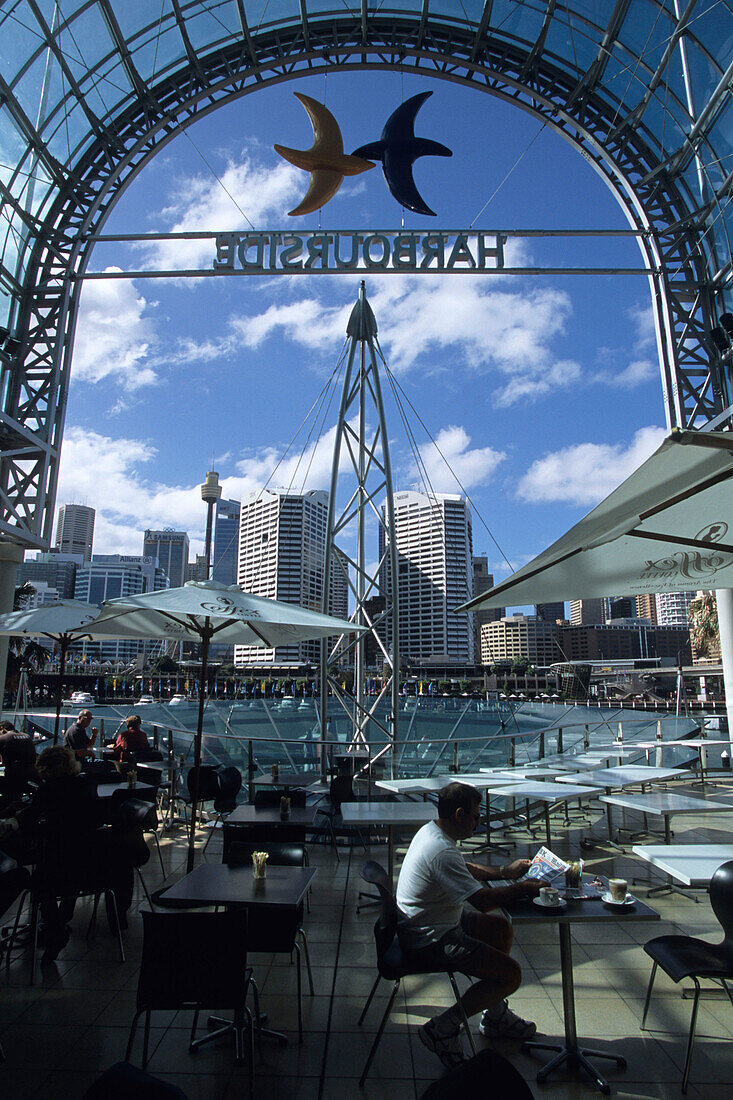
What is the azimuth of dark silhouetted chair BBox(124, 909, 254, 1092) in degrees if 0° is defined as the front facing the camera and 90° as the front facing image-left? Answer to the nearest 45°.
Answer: approximately 180°

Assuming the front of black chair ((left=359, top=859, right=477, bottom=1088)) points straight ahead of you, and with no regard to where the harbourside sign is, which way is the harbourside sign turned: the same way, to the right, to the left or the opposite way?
to the left

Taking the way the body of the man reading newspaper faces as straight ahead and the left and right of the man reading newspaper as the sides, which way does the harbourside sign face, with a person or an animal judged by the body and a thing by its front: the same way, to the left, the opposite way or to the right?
to the left

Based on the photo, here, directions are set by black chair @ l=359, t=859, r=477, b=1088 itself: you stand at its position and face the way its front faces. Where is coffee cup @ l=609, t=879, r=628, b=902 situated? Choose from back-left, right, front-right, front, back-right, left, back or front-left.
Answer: front

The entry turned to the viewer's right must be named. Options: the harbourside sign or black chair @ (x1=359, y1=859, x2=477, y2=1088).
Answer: the black chair

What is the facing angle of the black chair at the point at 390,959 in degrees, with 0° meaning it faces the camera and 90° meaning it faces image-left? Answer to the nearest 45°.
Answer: approximately 270°

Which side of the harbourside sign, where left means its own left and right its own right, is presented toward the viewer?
back

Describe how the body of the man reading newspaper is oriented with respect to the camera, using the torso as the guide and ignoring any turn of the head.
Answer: to the viewer's right

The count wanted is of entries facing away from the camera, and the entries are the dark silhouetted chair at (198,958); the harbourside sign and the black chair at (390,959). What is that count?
2

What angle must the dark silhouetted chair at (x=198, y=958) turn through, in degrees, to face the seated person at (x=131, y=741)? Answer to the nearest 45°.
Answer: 0° — it already faces them

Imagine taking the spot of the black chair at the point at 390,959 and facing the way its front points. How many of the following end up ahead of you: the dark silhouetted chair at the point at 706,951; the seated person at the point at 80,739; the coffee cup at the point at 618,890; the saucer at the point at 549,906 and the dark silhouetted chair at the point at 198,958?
3

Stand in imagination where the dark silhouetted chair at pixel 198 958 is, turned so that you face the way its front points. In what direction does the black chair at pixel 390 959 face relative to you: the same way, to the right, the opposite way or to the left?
to the right
